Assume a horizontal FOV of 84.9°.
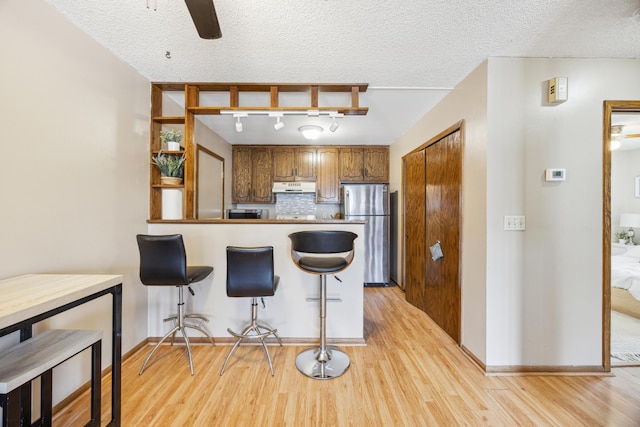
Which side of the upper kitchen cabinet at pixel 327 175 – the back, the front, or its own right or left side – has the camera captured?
front

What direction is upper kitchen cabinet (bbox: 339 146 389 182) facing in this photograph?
toward the camera

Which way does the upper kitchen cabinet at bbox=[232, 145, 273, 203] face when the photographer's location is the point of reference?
facing the viewer

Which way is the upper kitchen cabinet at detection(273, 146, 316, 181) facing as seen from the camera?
toward the camera

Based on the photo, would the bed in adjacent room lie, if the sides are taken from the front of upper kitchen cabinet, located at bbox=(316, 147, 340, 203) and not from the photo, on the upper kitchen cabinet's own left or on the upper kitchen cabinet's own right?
on the upper kitchen cabinet's own left

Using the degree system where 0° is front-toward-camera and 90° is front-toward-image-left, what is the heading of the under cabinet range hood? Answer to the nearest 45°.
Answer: approximately 0°

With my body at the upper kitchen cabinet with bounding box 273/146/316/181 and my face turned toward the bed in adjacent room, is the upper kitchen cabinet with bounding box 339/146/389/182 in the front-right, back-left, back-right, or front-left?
front-left

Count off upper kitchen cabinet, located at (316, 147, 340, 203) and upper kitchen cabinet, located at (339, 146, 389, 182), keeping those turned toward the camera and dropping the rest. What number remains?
2

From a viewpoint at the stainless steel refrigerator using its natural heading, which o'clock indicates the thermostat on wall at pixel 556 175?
The thermostat on wall is roughly at 11 o'clock from the stainless steel refrigerator.
